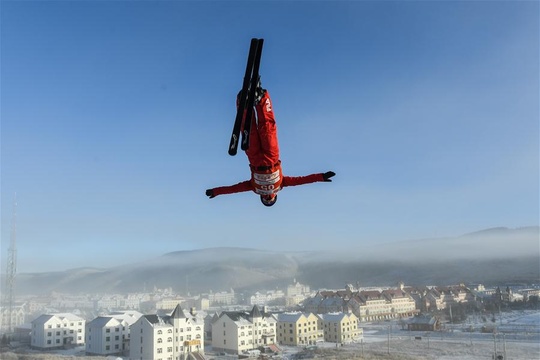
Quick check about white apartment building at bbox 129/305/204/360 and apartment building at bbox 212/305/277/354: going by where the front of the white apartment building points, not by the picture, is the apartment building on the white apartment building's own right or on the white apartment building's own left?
on the white apartment building's own left

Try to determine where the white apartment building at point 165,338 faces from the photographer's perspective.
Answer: facing the viewer and to the right of the viewer

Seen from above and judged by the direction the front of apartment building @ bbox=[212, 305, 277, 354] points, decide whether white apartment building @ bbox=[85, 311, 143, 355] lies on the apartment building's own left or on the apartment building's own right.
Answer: on the apartment building's own right

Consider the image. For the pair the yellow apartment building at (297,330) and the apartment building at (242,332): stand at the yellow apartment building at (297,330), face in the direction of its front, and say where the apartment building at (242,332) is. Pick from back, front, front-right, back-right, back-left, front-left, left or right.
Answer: right

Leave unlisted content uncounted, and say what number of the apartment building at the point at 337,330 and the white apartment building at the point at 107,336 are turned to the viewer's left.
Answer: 0

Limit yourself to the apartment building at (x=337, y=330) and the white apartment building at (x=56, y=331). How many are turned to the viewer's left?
0

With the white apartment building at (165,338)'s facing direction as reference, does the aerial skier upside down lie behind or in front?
in front

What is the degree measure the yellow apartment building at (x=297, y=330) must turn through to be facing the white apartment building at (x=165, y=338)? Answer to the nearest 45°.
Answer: approximately 90° to its right

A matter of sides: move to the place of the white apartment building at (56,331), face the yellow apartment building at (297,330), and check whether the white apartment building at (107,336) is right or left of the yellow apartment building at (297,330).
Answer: right

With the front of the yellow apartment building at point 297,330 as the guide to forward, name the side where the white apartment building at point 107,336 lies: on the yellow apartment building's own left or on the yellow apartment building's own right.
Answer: on the yellow apartment building's own right

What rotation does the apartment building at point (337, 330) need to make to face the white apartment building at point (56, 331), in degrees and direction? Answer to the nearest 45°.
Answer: approximately 135° to its right

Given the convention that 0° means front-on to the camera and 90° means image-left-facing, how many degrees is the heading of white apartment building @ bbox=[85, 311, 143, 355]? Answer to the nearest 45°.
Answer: approximately 315°

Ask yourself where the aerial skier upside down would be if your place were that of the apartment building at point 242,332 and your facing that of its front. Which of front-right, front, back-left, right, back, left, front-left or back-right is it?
front-right
